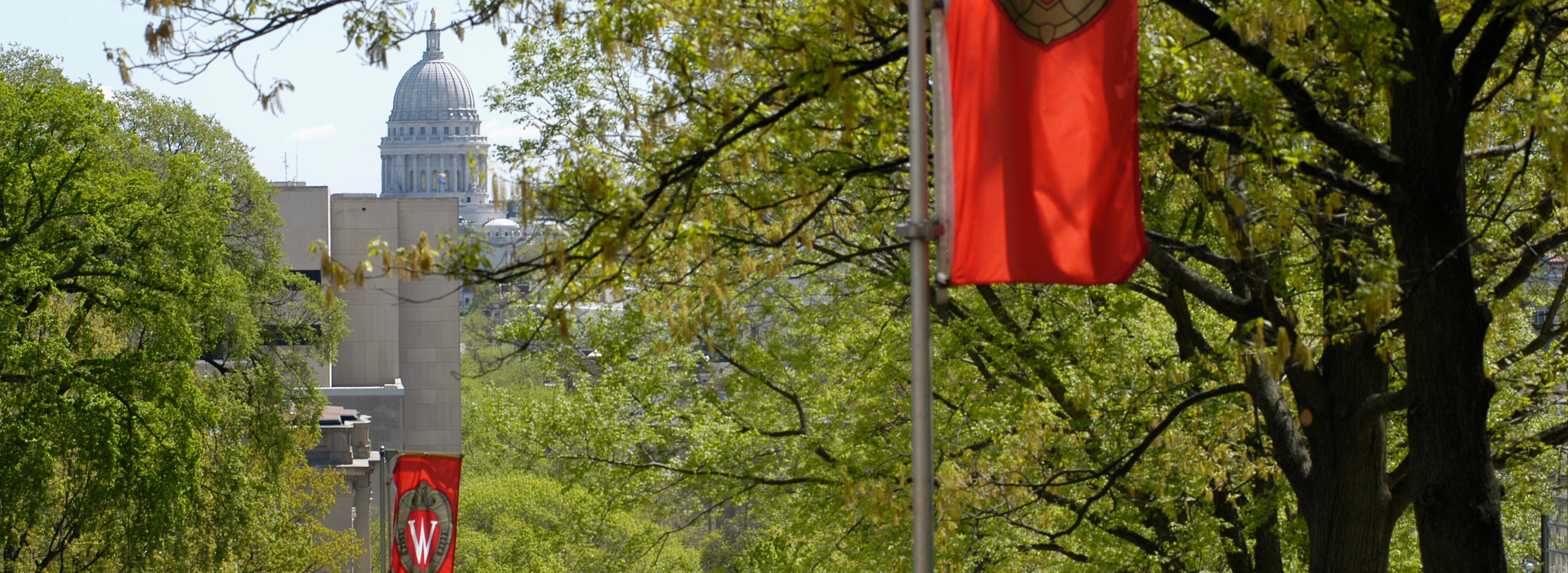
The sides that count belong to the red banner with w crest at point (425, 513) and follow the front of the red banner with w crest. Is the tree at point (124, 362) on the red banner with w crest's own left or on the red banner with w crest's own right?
on the red banner with w crest's own right

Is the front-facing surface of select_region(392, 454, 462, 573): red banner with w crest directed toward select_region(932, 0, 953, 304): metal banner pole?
yes

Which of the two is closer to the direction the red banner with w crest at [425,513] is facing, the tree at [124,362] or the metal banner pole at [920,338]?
the metal banner pole

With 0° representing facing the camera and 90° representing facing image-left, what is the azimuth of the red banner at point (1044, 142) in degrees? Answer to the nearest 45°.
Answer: approximately 0°

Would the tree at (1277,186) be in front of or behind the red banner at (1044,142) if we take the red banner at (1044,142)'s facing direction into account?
behind

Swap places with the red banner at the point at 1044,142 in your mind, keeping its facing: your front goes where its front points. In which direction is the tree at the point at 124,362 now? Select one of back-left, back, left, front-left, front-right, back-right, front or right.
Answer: back-right

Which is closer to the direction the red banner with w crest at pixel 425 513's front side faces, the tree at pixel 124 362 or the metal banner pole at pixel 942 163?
the metal banner pole

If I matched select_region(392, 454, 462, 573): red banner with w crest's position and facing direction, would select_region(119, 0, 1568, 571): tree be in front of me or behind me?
in front
